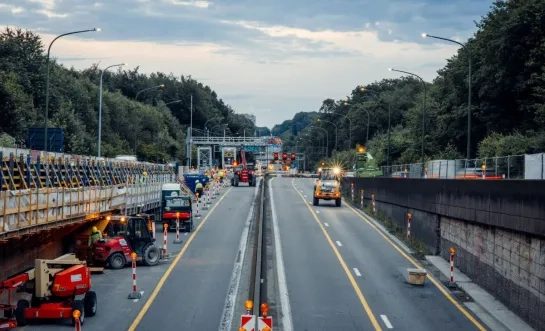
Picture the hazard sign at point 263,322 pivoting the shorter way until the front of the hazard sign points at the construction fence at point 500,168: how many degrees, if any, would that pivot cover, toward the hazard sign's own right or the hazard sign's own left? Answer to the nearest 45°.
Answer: approximately 135° to the hazard sign's own left

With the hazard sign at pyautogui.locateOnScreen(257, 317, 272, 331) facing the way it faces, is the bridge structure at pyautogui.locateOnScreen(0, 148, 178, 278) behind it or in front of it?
behind

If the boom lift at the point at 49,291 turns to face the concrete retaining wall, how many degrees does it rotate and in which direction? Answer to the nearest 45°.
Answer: approximately 180°

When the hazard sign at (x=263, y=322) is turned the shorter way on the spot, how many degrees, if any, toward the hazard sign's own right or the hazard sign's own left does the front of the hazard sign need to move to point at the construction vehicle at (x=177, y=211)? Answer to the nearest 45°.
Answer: approximately 180°

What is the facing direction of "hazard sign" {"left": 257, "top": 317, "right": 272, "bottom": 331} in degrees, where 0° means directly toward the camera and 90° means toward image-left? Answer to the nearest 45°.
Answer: approximately 0°
